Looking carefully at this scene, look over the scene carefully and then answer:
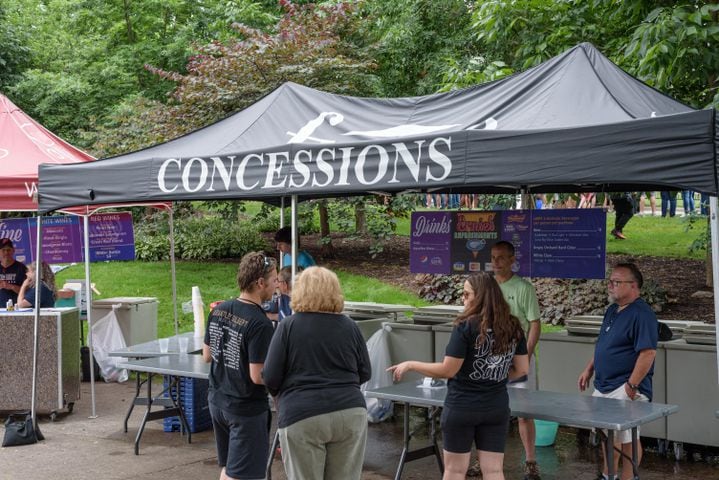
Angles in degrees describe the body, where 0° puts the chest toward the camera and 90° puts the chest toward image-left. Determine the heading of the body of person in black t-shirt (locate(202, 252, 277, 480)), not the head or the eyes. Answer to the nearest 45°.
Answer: approximately 225°

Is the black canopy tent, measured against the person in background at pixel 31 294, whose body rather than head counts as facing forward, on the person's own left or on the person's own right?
on the person's own left

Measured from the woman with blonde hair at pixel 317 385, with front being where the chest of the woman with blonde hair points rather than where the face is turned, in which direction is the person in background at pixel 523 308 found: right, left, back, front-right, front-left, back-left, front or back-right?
front-right

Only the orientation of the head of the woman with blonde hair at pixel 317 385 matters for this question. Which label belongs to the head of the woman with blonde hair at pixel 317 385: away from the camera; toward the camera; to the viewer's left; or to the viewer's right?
away from the camera

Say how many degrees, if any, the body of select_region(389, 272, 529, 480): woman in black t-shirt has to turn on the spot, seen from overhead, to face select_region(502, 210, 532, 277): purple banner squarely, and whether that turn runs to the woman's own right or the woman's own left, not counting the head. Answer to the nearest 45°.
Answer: approximately 45° to the woman's own right

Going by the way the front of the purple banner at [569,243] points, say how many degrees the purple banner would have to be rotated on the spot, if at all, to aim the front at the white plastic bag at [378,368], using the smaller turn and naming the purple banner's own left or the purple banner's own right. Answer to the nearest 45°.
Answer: approximately 90° to the purple banner's own right

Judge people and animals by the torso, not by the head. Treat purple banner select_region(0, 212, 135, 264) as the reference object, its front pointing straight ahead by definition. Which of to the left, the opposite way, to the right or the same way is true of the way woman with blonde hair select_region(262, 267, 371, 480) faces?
the opposite way
